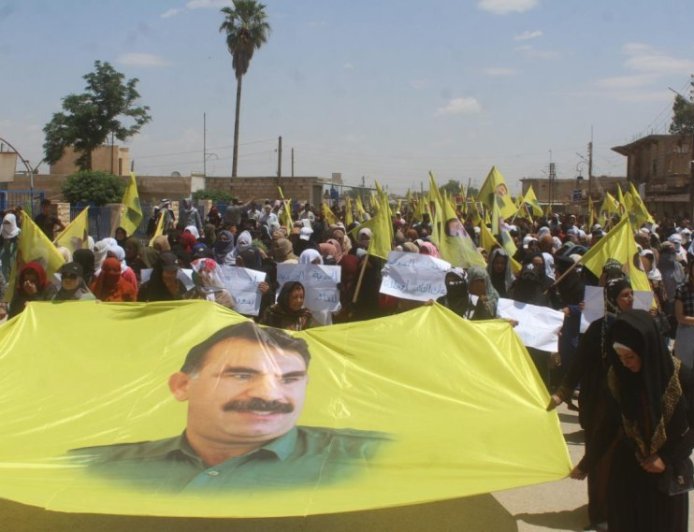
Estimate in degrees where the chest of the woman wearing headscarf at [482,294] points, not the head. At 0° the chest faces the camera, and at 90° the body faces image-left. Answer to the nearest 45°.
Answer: approximately 45°

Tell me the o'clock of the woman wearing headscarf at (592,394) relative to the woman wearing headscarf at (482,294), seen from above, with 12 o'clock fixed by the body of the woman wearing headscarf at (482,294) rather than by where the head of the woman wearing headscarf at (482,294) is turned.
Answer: the woman wearing headscarf at (592,394) is roughly at 10 o'clock from the woman wearing headscarf at (482,294).

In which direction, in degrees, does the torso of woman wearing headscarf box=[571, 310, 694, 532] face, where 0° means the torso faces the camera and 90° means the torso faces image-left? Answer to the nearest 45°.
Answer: approximately 45°

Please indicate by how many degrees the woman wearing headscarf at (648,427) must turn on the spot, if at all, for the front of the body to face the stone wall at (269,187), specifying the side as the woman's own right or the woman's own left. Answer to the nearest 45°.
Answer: approximately 90° to the woman's own right

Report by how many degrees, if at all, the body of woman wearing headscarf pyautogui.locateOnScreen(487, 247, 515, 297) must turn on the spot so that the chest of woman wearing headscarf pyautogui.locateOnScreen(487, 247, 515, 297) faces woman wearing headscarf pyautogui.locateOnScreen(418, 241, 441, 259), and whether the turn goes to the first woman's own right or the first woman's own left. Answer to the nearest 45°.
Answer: approximately 135° to the first woman's own right

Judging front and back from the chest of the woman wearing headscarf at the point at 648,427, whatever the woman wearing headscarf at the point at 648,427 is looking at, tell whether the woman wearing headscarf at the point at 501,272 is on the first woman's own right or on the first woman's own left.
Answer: on the first woman's own right

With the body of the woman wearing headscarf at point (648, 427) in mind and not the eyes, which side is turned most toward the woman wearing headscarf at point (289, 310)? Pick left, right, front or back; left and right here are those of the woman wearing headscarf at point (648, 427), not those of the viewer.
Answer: right

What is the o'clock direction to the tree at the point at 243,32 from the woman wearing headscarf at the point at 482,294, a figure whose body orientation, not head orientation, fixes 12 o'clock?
The tree is roughly at 4 o'clock from the woman wearing headscarf.

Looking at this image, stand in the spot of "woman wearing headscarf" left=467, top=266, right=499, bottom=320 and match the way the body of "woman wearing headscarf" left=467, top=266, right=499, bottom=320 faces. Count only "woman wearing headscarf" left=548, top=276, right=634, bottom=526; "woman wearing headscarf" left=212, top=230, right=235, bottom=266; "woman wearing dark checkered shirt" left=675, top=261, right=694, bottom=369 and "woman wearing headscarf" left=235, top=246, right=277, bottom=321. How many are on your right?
2

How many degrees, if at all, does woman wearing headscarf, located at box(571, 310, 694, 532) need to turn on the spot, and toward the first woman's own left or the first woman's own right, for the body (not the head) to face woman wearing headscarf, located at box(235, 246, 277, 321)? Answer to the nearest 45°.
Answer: approximately 90° to the first woman's own right

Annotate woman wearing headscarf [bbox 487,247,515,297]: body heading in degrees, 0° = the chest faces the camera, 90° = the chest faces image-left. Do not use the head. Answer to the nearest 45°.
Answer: approximately 0°

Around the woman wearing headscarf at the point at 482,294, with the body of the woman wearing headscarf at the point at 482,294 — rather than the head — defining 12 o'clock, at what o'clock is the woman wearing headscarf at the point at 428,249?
the woman wearing headscarf at the point at 428,249 is roughly at 4 o'clock from the woman wearing headscarf at the point at 482,294.
